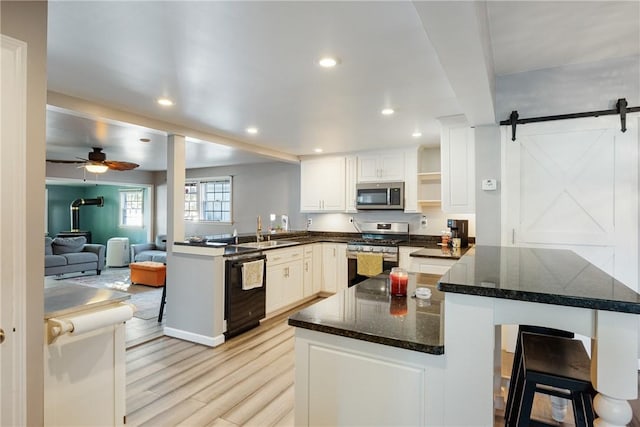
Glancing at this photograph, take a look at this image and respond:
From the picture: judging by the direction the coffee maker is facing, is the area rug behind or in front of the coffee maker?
in front

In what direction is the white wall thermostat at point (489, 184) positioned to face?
toward the camera

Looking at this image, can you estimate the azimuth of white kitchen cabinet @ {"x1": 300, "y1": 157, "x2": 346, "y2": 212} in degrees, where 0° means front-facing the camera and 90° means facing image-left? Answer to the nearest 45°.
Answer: approximately 0°

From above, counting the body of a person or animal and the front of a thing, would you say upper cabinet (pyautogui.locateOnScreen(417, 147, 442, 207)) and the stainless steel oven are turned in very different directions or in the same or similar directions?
same or similar directions

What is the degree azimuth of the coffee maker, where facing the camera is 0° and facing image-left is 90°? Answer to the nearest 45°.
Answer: approximately 45°

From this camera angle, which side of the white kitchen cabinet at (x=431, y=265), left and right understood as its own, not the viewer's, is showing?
front

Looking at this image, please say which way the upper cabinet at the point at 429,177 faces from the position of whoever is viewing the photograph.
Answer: facing the viewer

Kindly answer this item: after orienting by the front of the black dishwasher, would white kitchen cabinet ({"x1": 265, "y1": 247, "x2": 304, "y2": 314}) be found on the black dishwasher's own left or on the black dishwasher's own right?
on the black dishwasher's own left

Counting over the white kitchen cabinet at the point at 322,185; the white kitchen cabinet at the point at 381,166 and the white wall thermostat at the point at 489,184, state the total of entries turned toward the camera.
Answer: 3

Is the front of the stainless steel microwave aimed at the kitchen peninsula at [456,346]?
yes
